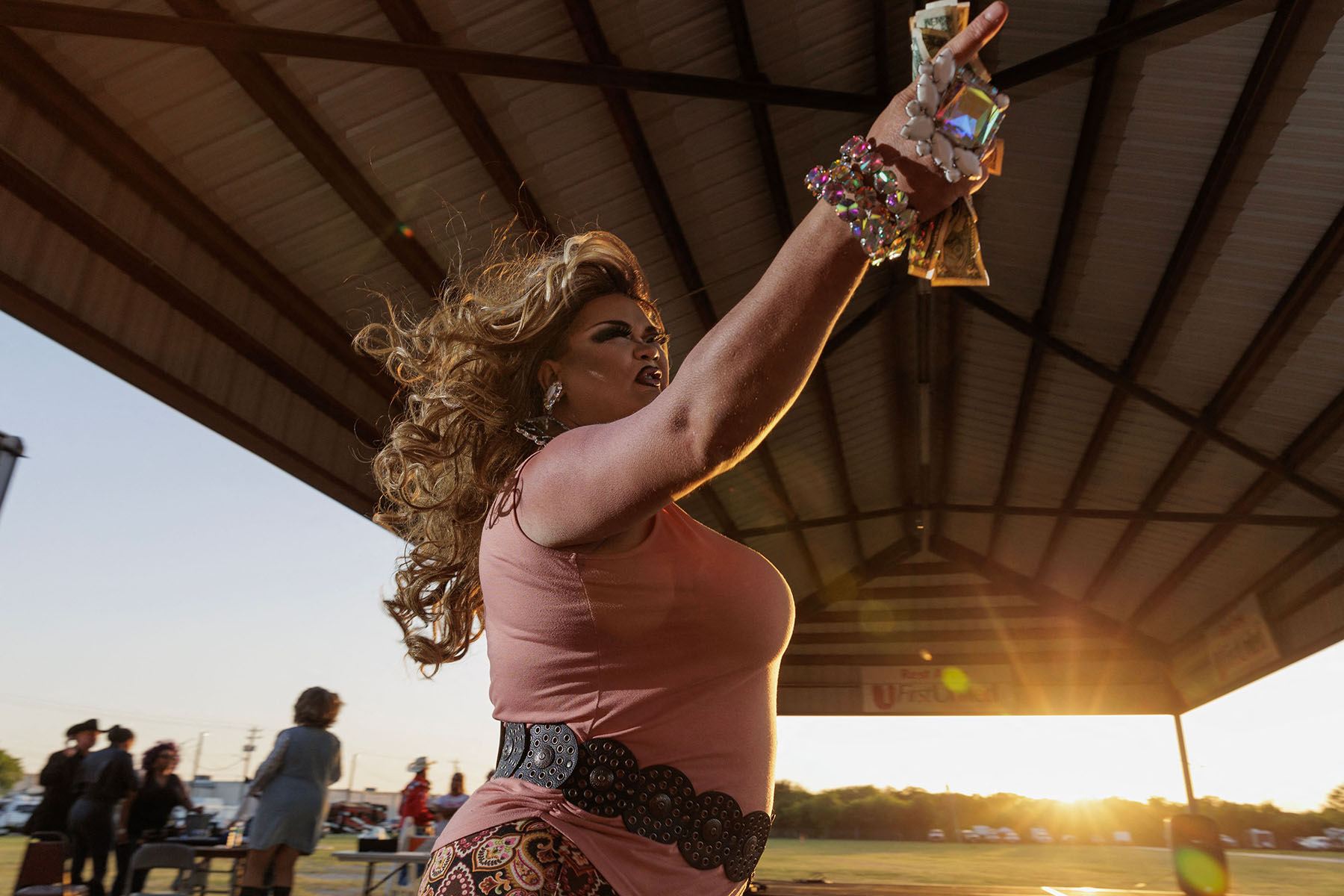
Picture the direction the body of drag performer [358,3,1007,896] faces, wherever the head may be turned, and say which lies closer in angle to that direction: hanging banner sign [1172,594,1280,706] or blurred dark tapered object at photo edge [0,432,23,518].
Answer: the hanging banner sign

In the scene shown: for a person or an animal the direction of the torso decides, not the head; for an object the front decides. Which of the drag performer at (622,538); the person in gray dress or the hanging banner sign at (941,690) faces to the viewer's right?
the drag performer

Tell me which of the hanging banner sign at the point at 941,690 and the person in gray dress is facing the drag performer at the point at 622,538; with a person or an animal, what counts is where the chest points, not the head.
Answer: the hanging banner sign

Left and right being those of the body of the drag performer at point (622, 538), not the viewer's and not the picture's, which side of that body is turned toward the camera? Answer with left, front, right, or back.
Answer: right

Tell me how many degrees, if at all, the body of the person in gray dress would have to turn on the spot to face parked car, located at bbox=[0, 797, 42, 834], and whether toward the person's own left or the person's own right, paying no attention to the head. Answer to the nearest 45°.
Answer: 0° — they already face it

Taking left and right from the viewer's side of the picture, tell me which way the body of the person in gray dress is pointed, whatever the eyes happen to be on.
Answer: facing away from the viewer

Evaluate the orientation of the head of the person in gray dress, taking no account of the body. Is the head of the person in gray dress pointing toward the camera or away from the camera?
away from the camera

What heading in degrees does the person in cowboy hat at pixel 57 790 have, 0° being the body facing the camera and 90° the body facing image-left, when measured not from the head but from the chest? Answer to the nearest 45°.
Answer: approximately 270°

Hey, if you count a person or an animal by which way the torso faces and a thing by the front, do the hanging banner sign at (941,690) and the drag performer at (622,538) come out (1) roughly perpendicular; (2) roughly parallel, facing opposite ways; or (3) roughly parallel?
roughly perpendicular

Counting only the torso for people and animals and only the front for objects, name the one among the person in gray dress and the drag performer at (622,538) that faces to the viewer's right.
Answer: the drag performer

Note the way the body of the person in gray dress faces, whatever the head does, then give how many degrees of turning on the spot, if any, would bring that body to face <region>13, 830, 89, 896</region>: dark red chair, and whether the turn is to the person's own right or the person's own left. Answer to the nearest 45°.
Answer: approximately 135° to the person's own left
